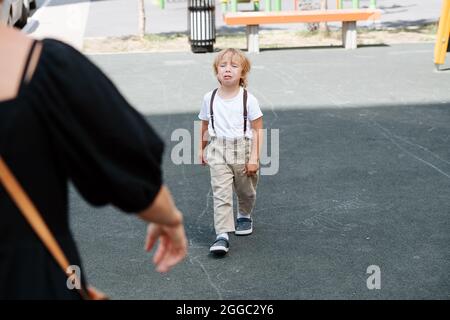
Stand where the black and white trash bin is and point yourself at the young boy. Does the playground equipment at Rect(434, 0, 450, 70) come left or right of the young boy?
left

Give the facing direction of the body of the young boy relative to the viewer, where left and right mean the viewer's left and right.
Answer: facing the viewer

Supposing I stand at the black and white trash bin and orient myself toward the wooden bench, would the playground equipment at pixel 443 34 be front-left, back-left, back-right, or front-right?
front-right

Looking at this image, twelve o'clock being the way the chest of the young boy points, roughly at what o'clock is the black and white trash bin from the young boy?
The black and white trash bin is roughly at 6 o'clock from the young boy.

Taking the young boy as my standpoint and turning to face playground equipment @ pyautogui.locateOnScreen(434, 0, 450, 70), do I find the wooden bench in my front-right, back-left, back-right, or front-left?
front-left

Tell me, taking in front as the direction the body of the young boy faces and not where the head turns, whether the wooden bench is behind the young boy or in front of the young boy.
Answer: behind

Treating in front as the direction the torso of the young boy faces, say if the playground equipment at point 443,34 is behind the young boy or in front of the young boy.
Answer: behind

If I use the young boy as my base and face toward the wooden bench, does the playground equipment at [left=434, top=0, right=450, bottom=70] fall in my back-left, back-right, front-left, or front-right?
front-right
